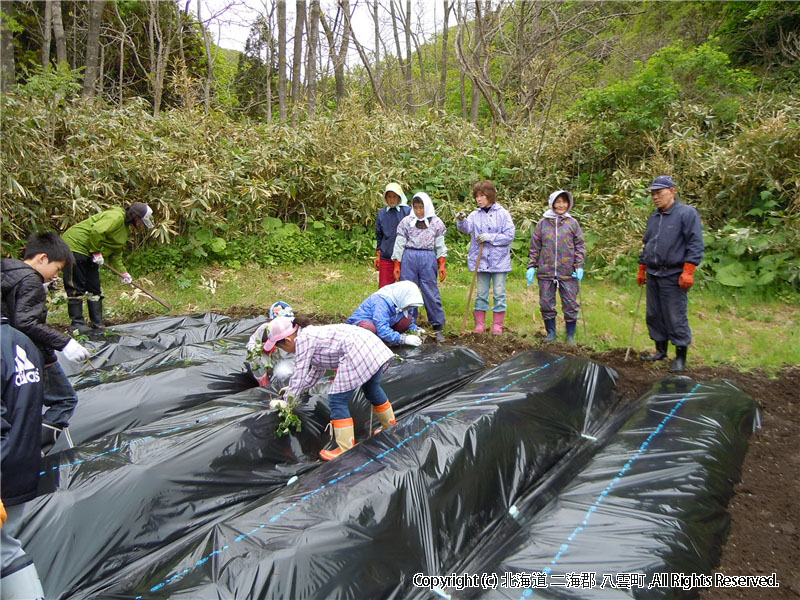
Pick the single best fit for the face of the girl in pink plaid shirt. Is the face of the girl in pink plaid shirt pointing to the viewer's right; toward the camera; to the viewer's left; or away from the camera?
to the viewer's left

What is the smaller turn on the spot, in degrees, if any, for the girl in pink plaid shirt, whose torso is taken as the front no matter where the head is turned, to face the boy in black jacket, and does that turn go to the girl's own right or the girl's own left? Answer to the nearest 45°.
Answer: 0° — they already face them

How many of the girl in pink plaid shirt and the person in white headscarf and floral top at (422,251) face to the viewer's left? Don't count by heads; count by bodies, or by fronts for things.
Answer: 1

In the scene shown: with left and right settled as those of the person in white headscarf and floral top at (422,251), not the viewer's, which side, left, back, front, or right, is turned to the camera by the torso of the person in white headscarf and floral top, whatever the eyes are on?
front

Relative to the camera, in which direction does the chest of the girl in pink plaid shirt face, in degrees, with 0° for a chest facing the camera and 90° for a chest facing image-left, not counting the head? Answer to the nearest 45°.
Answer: approximately 90°

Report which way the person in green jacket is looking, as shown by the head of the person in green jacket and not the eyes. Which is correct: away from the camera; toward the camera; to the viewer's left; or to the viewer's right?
to the viewer's right

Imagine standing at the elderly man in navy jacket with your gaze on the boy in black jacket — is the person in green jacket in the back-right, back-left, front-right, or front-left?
front-right

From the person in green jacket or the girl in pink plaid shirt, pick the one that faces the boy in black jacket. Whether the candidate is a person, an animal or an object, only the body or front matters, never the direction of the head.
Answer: the girl in pink plaid shirt

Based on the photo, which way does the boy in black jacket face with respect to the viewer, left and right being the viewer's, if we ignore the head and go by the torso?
facing to the right of the viewer

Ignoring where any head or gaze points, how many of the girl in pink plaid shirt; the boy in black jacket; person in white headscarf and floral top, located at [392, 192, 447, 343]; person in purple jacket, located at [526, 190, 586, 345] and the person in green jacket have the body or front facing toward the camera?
2

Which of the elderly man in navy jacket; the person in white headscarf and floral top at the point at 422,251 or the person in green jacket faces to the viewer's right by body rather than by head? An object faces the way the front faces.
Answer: the person in green jacket

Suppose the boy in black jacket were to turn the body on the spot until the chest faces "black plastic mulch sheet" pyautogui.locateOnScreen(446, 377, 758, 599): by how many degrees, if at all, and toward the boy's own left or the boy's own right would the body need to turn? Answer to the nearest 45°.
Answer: approximately 45° to the boy's own right

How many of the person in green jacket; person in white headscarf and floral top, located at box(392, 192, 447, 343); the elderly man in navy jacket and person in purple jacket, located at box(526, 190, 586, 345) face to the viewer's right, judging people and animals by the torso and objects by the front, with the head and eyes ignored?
1
